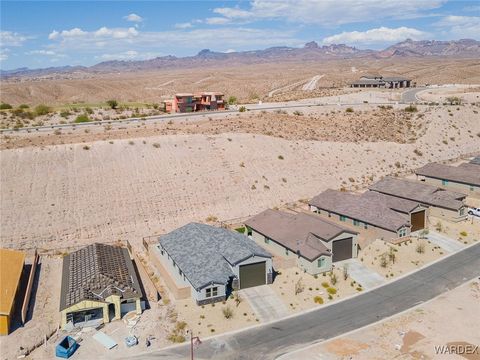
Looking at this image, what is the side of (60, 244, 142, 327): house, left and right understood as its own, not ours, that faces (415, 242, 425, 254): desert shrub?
left

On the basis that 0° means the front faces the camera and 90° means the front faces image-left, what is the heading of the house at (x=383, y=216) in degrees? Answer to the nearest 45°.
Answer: approximately 315°

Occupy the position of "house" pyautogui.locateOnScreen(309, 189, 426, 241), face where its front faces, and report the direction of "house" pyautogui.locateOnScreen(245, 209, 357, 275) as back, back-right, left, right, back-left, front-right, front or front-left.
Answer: right

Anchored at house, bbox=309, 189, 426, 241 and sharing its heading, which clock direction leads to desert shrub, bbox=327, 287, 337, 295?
The desert shrub is roughly at 2 o'clock from the house.

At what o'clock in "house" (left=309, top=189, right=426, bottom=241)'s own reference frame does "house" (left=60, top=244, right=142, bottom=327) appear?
"house" (left=60, top=244, right=142, bottom=327) is roughly at 3 o'clock from "house" (left=309, top=189, right=426, bottom=241).

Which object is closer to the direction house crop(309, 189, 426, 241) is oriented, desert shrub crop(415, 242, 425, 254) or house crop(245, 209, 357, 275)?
the desert shrub

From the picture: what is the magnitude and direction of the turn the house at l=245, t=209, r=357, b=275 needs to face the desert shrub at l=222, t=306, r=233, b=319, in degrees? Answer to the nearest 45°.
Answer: approximately 90° to its right

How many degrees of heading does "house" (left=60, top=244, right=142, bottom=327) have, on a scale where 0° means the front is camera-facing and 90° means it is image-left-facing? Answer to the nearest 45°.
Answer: approximately 0°

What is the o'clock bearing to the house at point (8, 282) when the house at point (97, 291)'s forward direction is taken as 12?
the house at point (8, 282) is roughly at 4 o'clock from the house at point (97, 291).

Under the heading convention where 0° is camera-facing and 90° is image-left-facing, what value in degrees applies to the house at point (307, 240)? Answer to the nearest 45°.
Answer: approximately 315°
